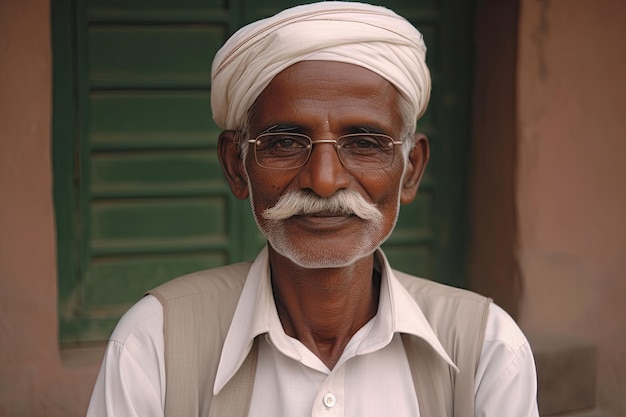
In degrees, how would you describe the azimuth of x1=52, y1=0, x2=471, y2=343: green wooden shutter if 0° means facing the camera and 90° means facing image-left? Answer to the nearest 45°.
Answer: approximately 0°

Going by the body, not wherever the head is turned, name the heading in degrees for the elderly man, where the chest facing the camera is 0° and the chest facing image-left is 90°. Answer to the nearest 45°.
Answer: approximately 0°

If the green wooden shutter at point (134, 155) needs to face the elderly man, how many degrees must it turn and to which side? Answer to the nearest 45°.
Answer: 0° — it already faces them

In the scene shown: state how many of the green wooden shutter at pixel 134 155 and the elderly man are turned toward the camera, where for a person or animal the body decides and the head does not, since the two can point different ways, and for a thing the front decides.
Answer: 2

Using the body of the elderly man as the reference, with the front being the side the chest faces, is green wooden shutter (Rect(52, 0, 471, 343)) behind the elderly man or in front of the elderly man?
behind
